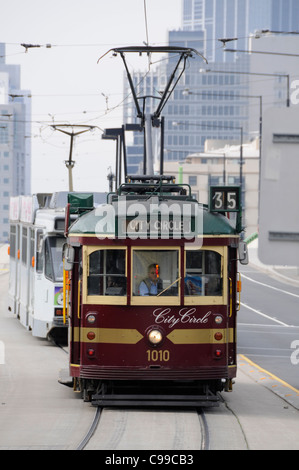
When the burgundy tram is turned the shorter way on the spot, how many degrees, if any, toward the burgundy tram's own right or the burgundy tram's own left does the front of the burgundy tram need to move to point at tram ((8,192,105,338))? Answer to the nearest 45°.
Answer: approximately 180°

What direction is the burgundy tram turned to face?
toward the camera

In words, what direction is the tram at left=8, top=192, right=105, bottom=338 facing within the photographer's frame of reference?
facing the viewer and to the right of the viewer

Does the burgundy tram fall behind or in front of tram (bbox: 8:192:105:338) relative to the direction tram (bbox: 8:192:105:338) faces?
in front

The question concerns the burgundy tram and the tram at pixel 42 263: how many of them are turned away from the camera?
0
